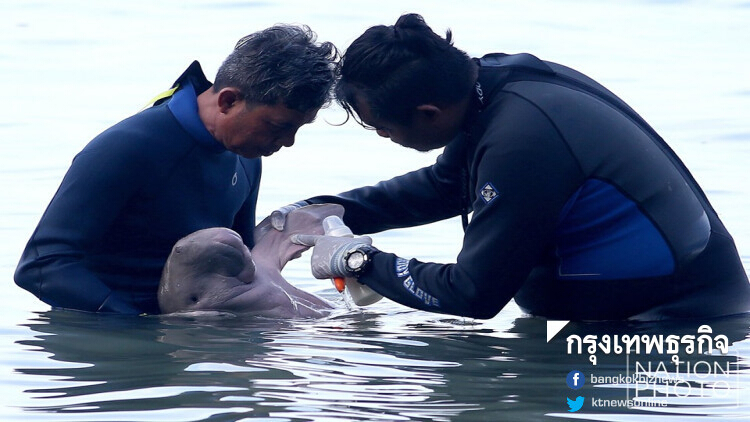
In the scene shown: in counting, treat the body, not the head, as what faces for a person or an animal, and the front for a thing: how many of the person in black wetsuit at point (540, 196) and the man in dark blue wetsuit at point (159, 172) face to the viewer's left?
1

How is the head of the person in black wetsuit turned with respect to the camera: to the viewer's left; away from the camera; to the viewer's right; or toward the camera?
to the viewer's left

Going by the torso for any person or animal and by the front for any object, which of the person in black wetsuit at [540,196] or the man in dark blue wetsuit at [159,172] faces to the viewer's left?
the person in black wetsuit

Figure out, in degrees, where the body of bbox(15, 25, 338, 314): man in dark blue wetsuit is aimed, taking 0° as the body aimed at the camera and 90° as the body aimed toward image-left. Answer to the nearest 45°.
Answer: approximately 315°

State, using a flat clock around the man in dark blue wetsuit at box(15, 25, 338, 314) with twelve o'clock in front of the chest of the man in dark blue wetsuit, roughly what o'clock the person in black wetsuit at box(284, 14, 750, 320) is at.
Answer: The person in black wetsuit is roughly at 11 o'clock from the man in dark blue wetsuit.

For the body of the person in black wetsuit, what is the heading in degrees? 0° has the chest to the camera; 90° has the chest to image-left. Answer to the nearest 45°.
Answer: approximately 90°

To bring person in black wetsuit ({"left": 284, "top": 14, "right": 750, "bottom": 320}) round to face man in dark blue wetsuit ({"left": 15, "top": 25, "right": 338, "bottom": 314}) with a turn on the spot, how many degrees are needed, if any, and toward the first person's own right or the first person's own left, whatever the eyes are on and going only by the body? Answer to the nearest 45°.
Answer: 0° — they already face them
